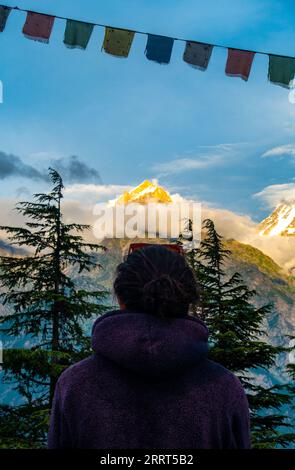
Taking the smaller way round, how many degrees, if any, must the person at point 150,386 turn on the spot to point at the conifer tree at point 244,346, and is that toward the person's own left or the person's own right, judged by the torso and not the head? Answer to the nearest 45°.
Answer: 0° — they already face it

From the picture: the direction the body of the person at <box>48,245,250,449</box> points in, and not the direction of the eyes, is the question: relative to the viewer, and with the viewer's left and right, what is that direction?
facing away from the viewer

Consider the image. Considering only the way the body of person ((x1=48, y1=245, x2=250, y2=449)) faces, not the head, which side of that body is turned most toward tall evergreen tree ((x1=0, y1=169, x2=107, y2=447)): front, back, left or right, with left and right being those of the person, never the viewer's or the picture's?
front
